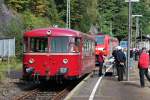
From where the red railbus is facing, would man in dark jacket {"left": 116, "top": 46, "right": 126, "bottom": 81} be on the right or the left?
on its left

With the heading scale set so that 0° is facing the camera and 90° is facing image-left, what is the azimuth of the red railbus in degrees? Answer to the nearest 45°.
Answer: approximately 0°
